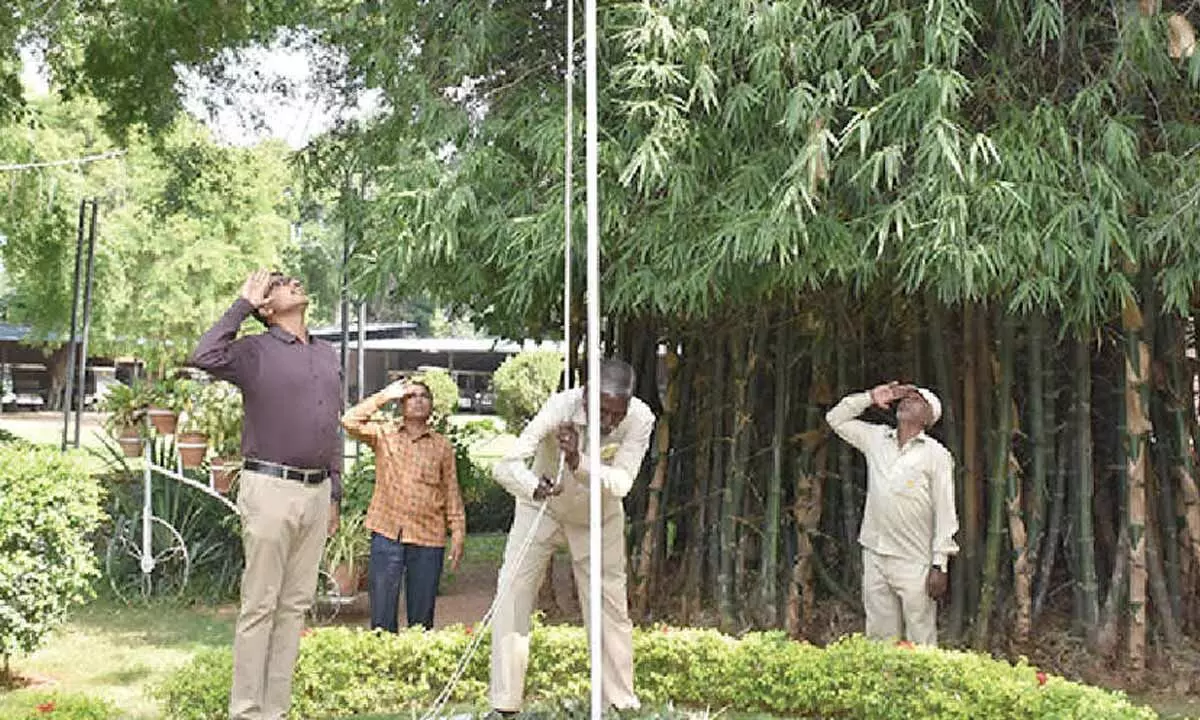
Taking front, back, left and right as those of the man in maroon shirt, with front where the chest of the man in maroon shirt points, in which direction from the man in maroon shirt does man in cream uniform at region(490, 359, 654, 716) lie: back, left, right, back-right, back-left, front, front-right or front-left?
front-left

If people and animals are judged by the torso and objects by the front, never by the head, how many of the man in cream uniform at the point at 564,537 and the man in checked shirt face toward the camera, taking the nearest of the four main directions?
2

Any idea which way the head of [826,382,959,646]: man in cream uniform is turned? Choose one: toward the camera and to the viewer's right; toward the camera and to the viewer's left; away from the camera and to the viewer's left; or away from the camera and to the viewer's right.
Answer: toward the camera and to the viewer's left

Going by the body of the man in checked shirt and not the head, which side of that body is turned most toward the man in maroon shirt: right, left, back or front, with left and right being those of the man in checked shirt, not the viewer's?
front

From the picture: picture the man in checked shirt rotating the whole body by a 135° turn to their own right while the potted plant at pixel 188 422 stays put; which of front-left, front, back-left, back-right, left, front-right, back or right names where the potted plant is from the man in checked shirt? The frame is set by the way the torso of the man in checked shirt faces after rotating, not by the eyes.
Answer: front

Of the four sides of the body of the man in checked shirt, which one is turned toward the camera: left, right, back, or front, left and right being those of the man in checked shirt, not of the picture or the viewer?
front

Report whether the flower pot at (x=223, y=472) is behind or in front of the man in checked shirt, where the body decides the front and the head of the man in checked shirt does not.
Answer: behind

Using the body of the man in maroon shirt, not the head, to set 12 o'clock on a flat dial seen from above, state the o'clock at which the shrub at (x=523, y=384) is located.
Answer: The shrub is roughly at 8 o'clock from the man in maroon shirt.

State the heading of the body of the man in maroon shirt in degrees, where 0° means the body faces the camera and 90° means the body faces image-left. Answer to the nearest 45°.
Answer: approximately 315°

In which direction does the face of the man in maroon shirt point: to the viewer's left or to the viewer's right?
to the viewer's right

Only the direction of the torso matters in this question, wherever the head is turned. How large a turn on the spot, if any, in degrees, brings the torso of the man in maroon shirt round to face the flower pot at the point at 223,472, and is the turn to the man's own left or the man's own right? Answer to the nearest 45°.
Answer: approximately 135° to the man's own left

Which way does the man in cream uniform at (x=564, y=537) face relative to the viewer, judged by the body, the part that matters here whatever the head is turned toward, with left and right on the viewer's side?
facing the viewer

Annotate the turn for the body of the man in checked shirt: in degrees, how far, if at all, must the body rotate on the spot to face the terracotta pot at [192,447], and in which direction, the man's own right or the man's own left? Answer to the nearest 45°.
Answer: approximately 135° to the man's own right
